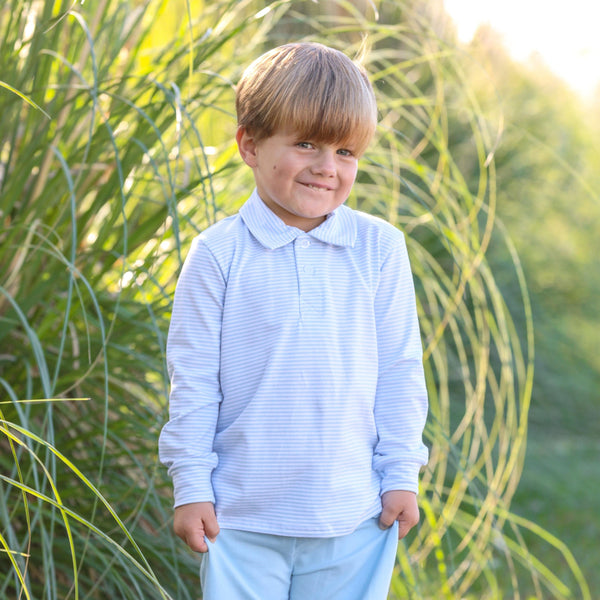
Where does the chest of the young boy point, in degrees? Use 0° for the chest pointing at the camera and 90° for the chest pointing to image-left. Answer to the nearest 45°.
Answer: approximately 0°
